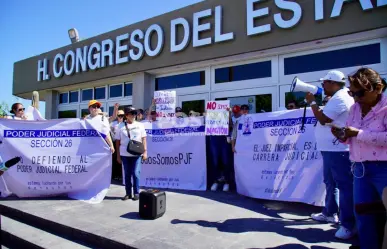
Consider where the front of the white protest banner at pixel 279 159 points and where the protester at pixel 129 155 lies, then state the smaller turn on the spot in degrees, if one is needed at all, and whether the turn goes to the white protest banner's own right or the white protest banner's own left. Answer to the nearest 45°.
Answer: approximately 45° to the white protest banner's own right

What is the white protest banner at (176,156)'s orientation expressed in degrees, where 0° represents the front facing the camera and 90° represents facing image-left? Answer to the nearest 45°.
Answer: approximately 0°

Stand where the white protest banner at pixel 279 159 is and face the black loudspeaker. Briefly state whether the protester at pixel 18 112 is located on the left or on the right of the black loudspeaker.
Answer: right

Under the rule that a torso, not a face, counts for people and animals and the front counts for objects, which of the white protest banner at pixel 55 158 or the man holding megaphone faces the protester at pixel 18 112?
the man holding megaphone

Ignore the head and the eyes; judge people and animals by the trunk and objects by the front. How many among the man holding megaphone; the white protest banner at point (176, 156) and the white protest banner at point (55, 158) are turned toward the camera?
2

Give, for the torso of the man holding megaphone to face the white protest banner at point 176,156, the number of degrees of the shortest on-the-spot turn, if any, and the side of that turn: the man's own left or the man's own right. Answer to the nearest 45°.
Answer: approximately 45° to the man's own right

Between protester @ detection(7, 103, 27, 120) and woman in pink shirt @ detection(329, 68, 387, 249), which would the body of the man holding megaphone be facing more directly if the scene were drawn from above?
the protester

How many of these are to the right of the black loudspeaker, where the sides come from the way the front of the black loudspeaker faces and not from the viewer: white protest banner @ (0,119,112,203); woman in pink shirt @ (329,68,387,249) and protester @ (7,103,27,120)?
2

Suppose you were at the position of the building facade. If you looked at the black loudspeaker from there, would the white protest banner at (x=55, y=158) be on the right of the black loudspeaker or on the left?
right

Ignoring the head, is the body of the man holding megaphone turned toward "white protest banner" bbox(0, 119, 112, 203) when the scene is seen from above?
yes

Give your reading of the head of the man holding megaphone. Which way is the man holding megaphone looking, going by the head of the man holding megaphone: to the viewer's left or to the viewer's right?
to the viewer's left
